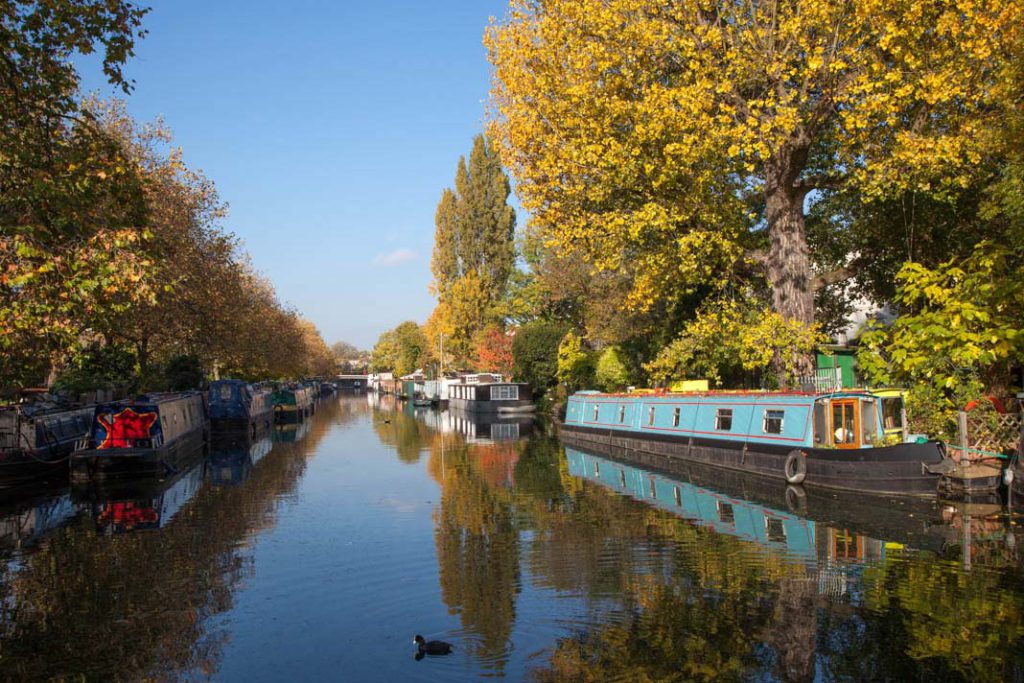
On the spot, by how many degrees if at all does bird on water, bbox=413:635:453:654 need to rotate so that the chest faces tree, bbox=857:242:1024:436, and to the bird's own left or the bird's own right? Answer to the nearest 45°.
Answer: approximately 135° to the bird's own right

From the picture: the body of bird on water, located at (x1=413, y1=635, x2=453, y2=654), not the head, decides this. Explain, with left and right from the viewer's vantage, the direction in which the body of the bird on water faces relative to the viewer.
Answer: facing to the left of the viewer

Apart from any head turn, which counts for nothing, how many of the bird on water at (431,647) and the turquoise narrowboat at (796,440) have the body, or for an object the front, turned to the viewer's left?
1

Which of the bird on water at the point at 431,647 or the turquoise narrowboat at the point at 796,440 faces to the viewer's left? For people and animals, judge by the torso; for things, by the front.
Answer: the bird on water

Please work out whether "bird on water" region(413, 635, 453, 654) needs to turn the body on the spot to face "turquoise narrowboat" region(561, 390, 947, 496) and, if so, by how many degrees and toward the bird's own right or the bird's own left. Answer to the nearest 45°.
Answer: approximately 135° to the bird's own right

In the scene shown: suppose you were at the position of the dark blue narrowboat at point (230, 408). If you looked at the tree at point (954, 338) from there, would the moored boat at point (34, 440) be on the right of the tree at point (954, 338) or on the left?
right

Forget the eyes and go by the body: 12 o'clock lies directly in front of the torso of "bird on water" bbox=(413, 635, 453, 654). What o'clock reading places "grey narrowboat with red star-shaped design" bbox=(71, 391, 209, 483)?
The grey narrowboat with red star-shaped design is roughly at 2 o'clock from the bird on water.

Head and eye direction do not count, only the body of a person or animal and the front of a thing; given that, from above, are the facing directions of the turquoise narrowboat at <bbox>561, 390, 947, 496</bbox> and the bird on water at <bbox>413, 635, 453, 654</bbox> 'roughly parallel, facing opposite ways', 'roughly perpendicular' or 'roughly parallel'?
roughly perpendicular

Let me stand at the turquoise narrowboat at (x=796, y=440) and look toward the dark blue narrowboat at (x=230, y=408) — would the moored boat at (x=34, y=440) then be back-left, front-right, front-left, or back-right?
front-left

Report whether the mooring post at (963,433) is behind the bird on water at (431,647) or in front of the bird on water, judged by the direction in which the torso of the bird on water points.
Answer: behind

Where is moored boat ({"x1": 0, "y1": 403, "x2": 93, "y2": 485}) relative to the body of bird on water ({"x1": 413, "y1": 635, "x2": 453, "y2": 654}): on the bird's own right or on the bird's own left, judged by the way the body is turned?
on the bird's own right
